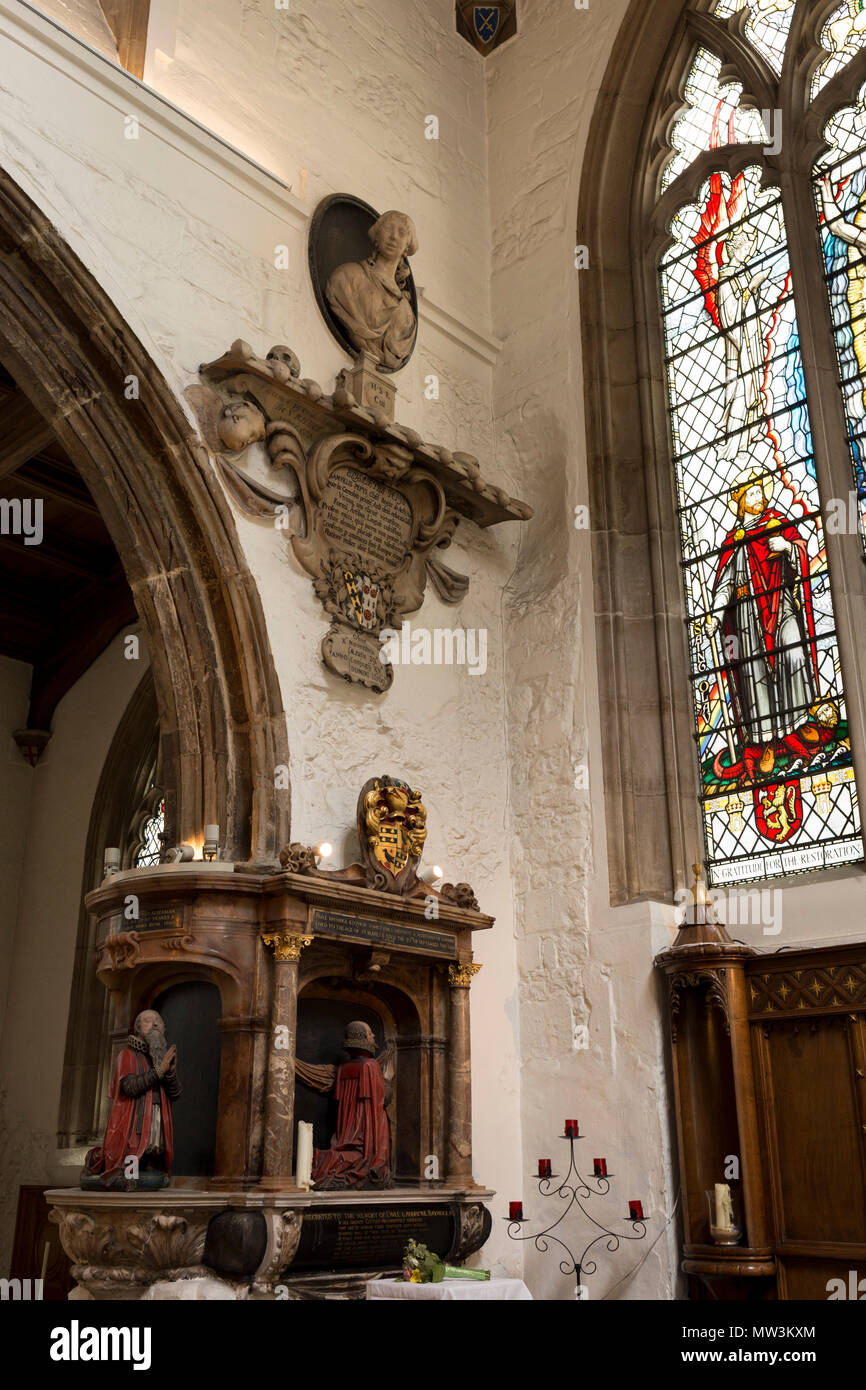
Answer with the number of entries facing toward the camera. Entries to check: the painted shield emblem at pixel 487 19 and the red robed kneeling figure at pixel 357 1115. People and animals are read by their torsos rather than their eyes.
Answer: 1

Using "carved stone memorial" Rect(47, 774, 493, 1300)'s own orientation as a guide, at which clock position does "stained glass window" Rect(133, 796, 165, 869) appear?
The stained glass window is roughly at 7 o'clock from the carved stone memorial.

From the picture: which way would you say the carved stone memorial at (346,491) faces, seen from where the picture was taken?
facing the viewer and to the right of the viewer

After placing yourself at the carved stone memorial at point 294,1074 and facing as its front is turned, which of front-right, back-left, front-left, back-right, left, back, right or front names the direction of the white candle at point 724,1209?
front-left

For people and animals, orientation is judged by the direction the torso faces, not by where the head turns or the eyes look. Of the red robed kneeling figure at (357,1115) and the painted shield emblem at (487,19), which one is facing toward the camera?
the painted shield emblem

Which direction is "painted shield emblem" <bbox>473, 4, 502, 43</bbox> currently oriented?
toward the camera
